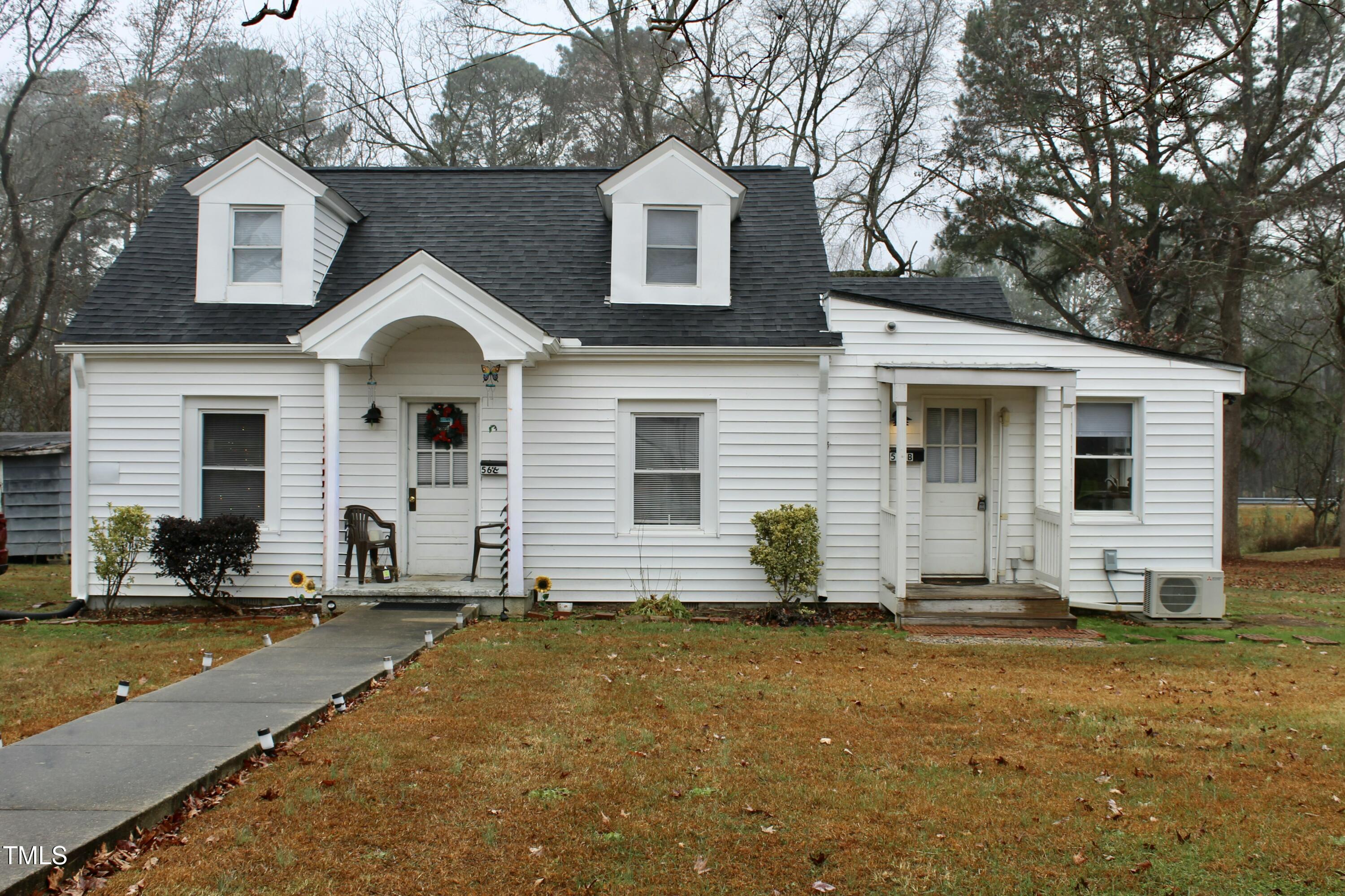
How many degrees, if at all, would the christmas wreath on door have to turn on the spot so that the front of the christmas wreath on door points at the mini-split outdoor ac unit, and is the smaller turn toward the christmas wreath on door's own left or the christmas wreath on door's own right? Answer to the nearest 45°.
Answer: approximately 90° to the christmas wreath on door's own left

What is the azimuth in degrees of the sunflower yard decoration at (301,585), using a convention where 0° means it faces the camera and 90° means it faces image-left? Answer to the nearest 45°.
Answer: approximately 0°

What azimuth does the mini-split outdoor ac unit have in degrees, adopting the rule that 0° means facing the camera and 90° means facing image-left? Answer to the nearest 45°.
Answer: approximately 0°
